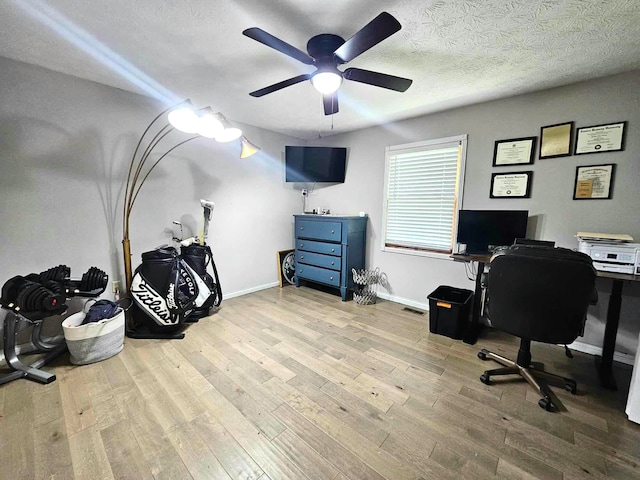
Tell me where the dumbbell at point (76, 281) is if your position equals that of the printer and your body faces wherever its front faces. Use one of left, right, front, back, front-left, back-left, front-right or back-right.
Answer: front-right

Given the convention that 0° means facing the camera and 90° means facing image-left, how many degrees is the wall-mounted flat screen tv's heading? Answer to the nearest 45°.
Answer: approximately 0°

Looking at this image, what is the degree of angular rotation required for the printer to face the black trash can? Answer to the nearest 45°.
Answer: approximately 90° to its right

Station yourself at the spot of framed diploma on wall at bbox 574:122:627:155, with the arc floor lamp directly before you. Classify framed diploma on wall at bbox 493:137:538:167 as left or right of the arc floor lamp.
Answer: right

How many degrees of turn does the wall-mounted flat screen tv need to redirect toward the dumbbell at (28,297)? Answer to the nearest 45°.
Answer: approximately 45° to its right

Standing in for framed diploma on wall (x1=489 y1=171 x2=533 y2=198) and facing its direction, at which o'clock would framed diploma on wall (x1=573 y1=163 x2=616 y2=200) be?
framed diploma on wall (x1=573 y1=163 x2=616 y2=200) is roughly at 9 o'clock from framed diploma on wall (x1=489 y1=171 x2=533 y2=198).

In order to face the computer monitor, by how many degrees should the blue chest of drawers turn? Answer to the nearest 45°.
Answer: approximately 90° to its left

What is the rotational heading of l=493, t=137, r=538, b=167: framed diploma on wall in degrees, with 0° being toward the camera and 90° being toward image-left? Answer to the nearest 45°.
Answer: approximately 0°

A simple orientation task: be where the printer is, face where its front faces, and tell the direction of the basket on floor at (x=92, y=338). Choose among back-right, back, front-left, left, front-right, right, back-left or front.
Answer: front-right
